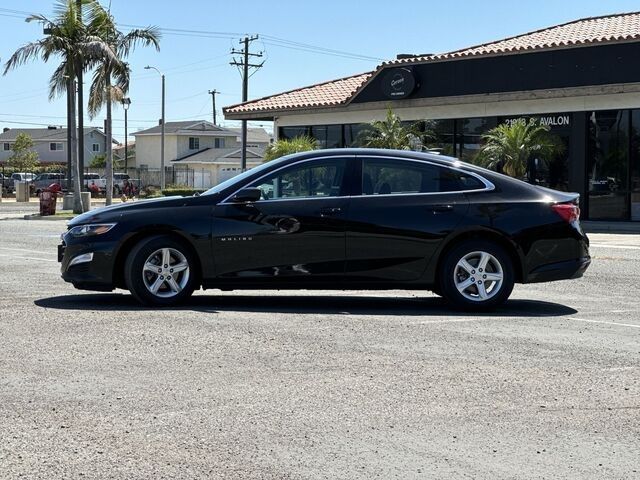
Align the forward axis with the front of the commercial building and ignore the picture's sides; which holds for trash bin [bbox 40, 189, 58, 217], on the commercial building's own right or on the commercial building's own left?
on the commercial building's own right

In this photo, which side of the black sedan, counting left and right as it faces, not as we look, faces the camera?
left

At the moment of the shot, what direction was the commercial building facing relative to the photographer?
facing the viewer and to the left of the viewer

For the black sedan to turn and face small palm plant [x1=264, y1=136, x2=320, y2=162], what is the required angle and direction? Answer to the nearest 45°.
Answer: approximately 90° to its right

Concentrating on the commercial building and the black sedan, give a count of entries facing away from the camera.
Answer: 0

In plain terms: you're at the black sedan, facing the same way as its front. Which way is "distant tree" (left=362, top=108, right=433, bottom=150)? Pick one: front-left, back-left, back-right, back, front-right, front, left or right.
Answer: right

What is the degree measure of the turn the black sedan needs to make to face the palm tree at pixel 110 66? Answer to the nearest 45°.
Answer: approximately 90° to its right
